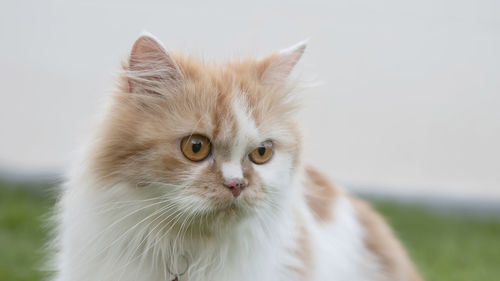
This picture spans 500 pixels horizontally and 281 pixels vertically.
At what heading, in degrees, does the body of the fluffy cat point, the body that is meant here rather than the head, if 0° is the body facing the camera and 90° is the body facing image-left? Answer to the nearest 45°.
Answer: approximately 45°
